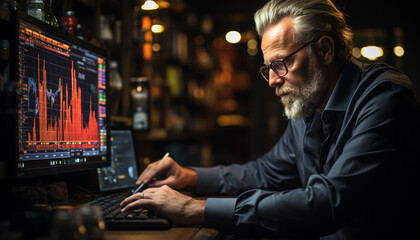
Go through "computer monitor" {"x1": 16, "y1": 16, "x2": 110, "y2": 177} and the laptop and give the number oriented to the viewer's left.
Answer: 0

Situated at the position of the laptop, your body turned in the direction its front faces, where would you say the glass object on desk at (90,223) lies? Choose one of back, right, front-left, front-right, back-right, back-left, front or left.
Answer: front-right

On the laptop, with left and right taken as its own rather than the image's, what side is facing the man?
front

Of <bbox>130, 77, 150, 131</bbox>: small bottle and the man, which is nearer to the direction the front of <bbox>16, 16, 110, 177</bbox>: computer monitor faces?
the man

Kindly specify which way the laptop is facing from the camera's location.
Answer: facing the viewer and to the right of the viewer

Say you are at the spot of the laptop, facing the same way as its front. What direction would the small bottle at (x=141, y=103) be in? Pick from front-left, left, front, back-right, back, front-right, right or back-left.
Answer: back-left
